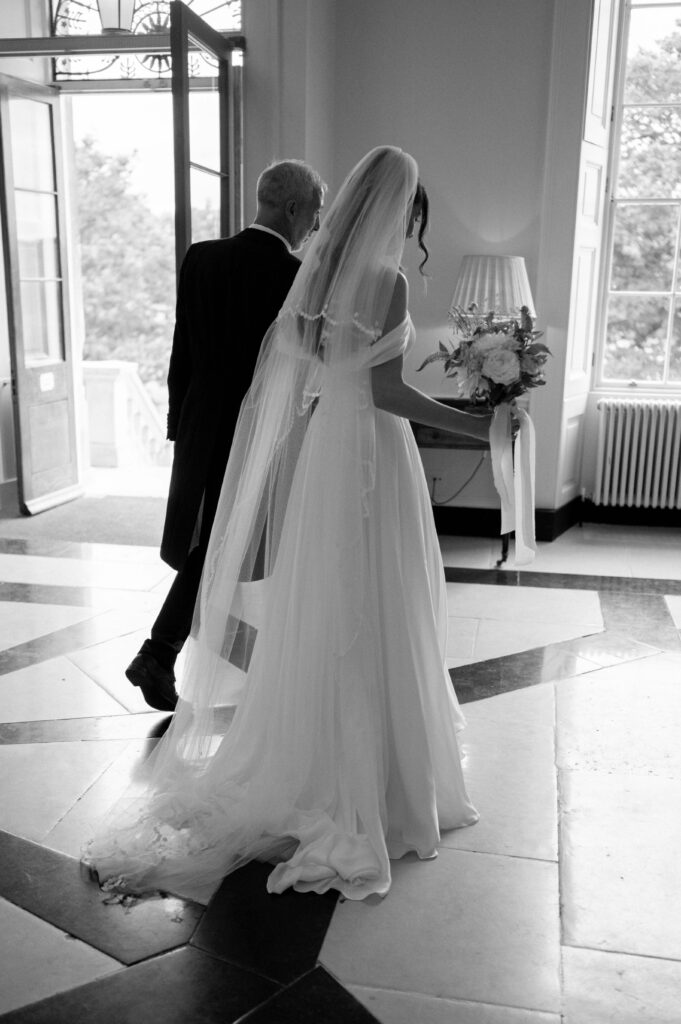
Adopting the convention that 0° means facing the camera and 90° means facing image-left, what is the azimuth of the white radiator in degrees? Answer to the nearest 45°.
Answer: approximately 0°

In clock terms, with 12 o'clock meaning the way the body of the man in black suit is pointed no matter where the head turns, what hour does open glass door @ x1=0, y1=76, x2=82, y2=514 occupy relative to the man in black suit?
The open glass door is roughly at 10 o'clock from the man in black suit.

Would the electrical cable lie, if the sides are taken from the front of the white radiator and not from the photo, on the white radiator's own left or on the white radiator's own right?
on the white radiator's own right

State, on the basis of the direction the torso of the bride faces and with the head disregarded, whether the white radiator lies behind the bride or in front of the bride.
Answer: in front

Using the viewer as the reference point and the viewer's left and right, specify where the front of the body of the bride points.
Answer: facing away from the viewer and to the right of the viewer

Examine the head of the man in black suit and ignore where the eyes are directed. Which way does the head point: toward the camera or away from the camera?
away from the camera

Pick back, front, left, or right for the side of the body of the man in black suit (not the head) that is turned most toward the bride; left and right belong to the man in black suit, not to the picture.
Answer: right

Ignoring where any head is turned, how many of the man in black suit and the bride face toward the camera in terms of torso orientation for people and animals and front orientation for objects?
0
